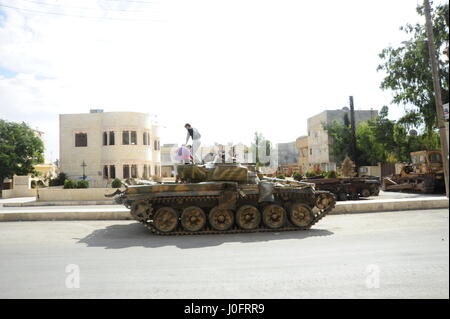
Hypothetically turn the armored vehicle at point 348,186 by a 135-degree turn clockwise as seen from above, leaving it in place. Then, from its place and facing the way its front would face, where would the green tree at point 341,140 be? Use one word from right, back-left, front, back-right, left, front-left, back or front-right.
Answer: front-left

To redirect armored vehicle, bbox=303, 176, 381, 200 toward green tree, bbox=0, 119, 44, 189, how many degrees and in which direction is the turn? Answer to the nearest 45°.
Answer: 0° — it already faces it

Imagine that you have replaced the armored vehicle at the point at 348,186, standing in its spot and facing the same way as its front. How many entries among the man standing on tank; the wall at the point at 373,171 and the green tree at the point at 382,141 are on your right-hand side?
2

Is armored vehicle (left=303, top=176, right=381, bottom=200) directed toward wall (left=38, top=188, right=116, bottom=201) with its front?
yes

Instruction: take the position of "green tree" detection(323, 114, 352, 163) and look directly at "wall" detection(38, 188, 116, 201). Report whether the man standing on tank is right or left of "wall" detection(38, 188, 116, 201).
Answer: left

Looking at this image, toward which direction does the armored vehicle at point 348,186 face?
to the viewer's left

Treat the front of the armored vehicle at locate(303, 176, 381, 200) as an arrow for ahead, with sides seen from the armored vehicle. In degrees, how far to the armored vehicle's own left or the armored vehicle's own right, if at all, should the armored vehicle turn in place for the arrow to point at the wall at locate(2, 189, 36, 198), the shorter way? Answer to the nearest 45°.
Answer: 0° — it already faces it

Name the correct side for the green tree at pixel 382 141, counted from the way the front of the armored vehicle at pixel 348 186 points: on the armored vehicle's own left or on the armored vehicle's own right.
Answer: on the armored vehicle's own right

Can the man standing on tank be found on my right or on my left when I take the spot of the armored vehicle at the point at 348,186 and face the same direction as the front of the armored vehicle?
on my left

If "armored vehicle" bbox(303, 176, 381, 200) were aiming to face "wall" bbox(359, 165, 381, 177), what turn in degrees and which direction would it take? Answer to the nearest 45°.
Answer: approximately 90° to its right

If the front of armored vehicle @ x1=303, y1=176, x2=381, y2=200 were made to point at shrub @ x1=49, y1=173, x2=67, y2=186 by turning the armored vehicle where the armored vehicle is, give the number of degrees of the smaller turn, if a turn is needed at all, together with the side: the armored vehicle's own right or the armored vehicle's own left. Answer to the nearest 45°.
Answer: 0° — it already faces it
